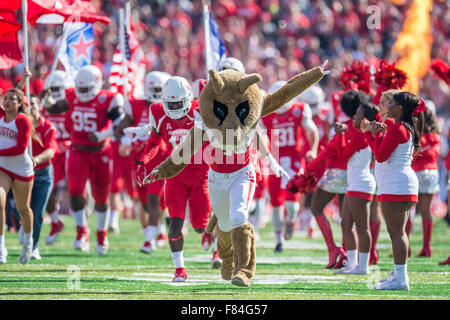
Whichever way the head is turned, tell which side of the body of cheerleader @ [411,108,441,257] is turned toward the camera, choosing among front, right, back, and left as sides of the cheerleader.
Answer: left

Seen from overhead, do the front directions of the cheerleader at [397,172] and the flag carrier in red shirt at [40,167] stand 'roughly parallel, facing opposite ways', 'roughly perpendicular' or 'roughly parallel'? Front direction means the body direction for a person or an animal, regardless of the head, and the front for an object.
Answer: roughly perpendicular

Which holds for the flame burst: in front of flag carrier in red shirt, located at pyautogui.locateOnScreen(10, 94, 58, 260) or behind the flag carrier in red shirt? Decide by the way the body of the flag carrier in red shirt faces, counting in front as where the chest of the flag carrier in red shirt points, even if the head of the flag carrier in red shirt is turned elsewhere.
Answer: behind

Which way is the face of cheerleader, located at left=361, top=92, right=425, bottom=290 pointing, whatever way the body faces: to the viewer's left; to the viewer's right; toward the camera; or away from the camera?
to the viewer's left

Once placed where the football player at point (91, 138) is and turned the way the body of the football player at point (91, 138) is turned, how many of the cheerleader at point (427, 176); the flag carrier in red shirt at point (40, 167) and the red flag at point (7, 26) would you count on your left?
1

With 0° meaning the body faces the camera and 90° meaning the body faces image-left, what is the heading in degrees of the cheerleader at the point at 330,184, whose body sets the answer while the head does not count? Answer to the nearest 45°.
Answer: approximately 90°

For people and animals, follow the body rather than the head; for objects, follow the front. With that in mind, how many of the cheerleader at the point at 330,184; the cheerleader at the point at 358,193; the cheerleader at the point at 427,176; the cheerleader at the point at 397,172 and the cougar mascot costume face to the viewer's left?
4

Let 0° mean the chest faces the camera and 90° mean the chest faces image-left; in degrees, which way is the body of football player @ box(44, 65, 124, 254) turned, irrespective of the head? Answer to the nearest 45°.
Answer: approximately 0°

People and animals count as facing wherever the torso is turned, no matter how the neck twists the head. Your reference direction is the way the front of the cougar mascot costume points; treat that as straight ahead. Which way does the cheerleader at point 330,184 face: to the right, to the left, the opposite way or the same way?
to the right

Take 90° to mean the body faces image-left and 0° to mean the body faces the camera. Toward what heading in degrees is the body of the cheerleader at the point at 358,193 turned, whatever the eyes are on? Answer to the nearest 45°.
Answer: approximately 90°
